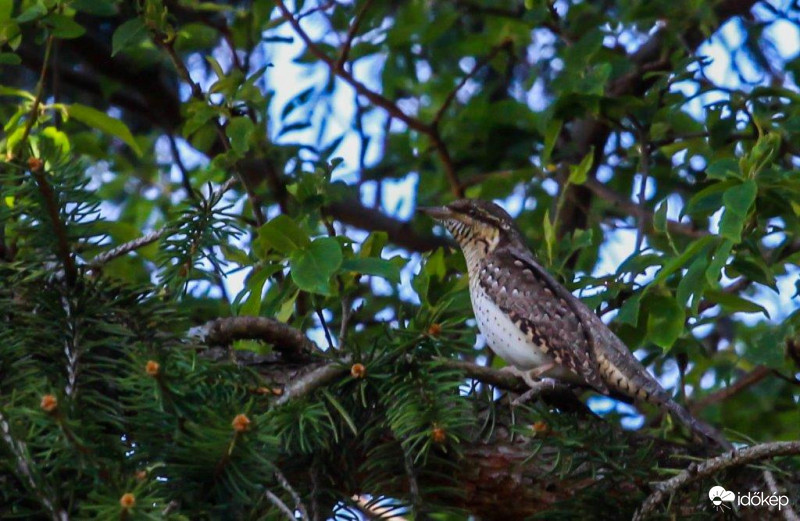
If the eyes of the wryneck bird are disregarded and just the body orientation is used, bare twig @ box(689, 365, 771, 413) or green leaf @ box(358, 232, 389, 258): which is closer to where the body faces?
the green leaf

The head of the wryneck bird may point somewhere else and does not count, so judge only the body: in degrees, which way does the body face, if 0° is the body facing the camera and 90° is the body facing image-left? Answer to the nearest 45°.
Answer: approximately 90°

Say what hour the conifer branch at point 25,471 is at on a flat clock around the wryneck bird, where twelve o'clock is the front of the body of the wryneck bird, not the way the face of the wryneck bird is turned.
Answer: The conifer branch is roughly at 10 o'clock from the wryneck bird.

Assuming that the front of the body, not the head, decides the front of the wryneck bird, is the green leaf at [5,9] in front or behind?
in front

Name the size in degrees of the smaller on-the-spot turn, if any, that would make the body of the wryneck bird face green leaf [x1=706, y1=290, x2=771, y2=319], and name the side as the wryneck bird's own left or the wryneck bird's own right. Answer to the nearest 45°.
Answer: approximately 135° to the wryneck bird's own left
